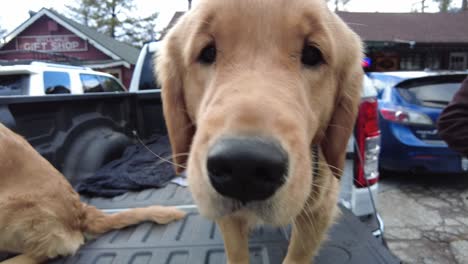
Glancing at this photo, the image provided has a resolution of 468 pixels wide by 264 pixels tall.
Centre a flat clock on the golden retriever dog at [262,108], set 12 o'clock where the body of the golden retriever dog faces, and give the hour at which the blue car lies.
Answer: The blue car is roughly at 7 o'clock from the golden retriever dog.

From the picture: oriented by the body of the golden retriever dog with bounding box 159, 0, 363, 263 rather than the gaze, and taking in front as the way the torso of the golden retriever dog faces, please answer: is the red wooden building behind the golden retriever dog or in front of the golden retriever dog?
behind

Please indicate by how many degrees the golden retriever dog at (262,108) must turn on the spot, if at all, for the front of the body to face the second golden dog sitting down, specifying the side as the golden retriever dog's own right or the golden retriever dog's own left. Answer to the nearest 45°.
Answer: approximately 90° to the golden retriever dog's own right

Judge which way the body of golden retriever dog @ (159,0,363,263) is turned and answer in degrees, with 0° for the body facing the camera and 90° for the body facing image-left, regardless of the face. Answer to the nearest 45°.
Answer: approximately 0°

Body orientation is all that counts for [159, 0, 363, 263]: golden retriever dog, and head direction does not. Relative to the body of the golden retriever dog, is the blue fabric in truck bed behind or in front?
behind
